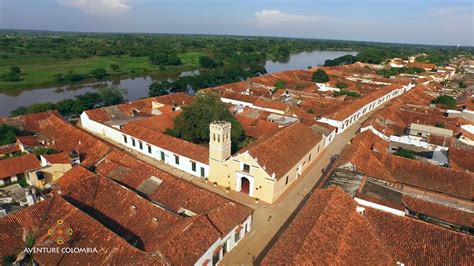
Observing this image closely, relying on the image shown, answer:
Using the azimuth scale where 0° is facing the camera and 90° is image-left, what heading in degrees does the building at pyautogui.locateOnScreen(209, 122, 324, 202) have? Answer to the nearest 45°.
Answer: approximately 45°

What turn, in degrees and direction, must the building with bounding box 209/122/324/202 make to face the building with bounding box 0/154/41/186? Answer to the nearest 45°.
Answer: approximately 45° to its right

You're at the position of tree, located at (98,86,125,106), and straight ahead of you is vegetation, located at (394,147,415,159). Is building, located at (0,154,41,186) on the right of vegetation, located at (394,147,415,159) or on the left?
right

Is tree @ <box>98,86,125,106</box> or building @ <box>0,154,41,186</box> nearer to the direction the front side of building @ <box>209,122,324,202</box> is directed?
the building

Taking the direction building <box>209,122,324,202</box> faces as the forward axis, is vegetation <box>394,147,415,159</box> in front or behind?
behind

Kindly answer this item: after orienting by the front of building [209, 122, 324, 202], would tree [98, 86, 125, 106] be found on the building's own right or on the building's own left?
on the building's own right

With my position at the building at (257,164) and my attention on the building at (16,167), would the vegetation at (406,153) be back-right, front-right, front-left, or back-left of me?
back-right

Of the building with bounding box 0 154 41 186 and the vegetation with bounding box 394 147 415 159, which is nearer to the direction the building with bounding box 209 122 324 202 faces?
the building

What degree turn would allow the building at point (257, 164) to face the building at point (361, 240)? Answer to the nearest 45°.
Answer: approximately 90° to its left

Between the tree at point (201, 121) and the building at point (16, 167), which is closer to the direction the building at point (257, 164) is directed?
the building
